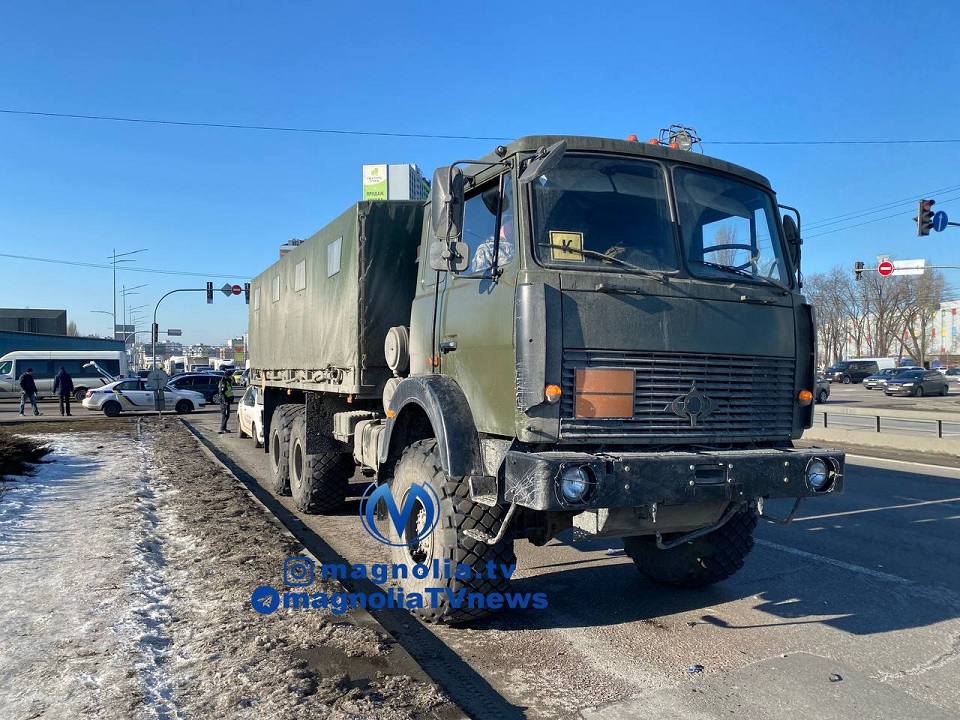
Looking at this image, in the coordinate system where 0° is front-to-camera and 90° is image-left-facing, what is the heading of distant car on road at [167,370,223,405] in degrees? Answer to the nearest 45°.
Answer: approximately 90°

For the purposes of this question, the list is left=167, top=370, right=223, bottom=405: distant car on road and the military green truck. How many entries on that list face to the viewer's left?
1

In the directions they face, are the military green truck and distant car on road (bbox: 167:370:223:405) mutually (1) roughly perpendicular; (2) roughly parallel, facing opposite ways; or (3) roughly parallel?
roughly perpendicular

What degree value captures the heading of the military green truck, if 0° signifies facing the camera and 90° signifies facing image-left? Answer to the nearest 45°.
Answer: approximately 315°

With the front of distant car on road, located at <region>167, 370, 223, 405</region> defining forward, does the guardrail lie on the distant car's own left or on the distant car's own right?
on the distant car's own left

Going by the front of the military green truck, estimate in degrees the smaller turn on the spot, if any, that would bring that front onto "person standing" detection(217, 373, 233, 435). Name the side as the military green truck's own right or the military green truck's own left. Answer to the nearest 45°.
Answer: approximately 180°

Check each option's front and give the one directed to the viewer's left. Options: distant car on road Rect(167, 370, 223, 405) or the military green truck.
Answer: the distant car on road

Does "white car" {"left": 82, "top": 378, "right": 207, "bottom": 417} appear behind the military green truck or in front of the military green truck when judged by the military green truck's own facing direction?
behind

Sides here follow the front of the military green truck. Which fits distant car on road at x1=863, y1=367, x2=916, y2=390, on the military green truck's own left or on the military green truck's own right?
on the military green truck's own left
